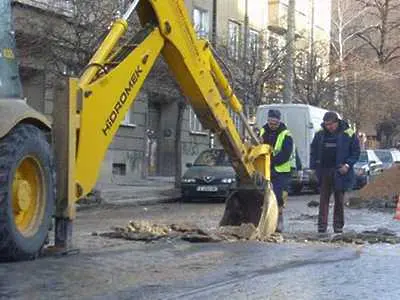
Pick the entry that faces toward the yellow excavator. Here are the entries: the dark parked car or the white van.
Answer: the dark parked car

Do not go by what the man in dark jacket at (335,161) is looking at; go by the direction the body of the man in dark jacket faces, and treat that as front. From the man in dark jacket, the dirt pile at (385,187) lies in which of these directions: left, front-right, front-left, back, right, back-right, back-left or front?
back

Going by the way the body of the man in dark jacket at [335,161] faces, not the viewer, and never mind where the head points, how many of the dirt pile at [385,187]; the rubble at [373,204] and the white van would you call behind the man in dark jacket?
3

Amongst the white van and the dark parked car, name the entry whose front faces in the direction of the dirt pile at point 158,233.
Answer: the dark parked car

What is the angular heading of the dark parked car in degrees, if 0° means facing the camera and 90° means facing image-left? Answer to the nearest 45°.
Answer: approximately 0°

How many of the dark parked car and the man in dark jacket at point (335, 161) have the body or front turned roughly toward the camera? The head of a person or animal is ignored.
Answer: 2

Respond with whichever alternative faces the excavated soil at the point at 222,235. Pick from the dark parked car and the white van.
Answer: the dark parked car

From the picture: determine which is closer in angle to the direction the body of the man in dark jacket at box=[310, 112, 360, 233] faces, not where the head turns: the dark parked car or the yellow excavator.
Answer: the yellow excavator

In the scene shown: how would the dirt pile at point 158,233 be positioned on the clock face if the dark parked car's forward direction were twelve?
The dirt pile is roughly at 12 o'clock from the dark parked car.
